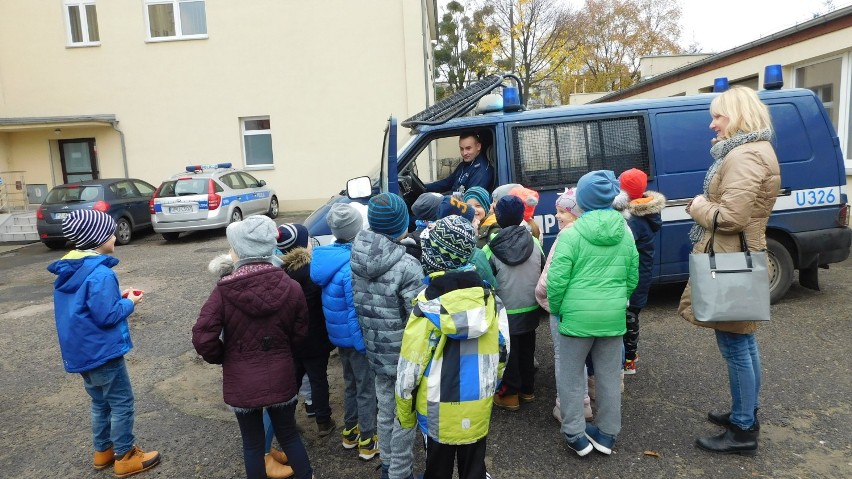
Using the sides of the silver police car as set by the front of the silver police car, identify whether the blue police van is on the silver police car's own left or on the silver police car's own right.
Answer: on the silver police car's own right

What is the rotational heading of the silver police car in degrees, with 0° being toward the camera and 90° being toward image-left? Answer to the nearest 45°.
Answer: approximately 225°

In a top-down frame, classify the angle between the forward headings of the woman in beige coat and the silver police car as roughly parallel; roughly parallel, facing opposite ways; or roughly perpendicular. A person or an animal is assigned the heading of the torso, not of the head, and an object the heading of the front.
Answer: roughly perpendicular

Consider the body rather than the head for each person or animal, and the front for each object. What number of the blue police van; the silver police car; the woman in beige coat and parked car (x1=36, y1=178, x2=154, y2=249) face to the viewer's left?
2

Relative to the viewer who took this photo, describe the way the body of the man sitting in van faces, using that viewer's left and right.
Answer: facing the viewer and to the left of the viewer

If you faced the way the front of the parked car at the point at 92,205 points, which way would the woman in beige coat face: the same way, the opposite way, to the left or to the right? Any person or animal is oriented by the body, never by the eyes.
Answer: to the left

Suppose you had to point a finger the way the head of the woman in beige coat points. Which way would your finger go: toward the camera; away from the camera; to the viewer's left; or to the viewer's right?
to the viewer's left

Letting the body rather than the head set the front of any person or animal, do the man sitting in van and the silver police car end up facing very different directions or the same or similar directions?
very different directions

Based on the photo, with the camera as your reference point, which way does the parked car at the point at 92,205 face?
facing away from the viewer and to the right of the viewer

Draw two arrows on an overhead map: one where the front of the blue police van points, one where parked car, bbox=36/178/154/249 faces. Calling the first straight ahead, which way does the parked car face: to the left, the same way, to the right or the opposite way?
to the right

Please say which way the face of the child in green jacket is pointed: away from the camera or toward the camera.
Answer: away from the camera

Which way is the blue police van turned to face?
to the viewer's left

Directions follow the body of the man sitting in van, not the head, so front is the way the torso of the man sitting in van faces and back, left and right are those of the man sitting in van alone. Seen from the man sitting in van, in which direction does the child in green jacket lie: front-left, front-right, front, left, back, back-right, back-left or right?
front-left

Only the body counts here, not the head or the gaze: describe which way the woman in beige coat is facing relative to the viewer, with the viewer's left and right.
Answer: facing to the left of the viewer
